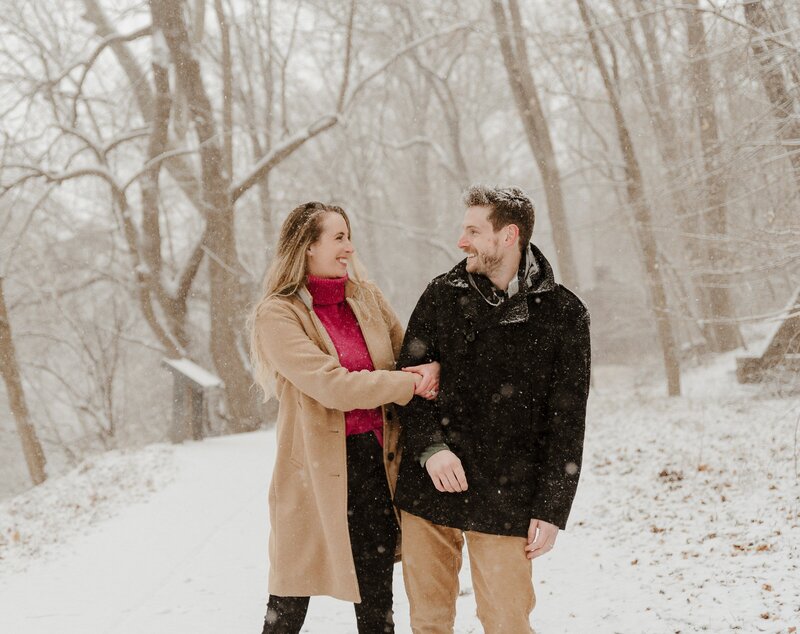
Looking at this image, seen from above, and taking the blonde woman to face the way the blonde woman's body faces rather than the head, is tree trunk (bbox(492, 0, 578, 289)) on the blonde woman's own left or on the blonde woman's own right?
on the blonde woman's own left

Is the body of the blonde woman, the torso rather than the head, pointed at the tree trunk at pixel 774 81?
no

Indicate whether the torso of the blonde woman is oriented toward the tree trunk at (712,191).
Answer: no

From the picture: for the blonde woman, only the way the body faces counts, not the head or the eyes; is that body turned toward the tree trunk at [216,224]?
no

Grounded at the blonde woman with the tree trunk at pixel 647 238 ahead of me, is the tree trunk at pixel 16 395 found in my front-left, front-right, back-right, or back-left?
front-left

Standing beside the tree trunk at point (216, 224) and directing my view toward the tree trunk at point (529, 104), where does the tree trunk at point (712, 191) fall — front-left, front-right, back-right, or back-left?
front-right

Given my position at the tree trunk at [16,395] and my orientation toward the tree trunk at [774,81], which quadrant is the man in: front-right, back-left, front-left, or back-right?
front-right

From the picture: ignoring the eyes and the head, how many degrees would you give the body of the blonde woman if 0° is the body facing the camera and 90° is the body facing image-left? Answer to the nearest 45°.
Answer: approximately 315°

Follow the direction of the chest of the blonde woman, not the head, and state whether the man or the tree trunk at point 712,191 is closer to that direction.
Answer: the man

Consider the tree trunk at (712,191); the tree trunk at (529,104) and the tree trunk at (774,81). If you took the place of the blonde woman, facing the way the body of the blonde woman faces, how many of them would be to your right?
0

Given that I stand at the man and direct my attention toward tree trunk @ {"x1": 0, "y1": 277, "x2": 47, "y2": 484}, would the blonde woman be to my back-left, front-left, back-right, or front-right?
front-left

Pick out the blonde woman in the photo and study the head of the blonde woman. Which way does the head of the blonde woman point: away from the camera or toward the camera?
toward the camera

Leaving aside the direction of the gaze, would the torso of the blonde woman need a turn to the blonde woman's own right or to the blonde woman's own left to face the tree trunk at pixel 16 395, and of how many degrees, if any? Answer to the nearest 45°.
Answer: approximately 180°
